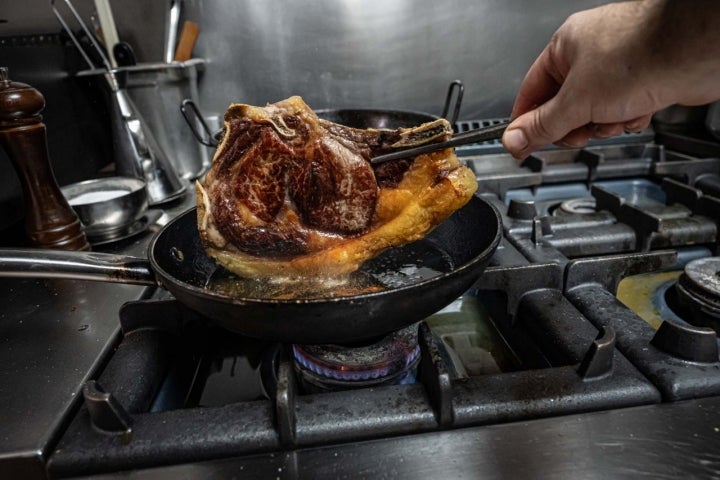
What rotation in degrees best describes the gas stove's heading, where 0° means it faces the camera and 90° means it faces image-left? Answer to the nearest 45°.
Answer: approximately 0°

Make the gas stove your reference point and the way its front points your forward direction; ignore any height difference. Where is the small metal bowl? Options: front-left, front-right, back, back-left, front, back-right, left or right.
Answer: back-right

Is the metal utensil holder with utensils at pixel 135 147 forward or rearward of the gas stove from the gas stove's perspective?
rearward
